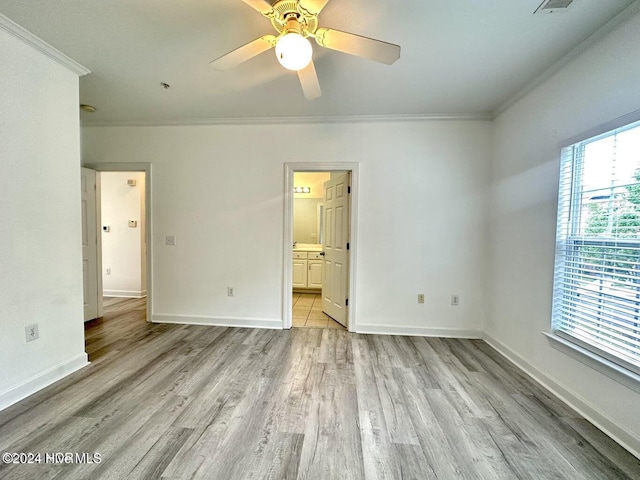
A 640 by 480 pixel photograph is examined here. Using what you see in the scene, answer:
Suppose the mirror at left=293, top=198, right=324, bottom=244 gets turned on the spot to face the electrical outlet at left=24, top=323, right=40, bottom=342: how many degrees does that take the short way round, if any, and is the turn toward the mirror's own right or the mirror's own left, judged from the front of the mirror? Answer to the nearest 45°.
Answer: approximately 45° to the mirror's own right

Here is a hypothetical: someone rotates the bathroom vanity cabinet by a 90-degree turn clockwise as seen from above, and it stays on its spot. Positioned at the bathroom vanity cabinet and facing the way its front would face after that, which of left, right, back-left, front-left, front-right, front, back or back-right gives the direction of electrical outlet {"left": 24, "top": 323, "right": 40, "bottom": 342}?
front-left

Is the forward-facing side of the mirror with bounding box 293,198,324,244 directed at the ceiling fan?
yes

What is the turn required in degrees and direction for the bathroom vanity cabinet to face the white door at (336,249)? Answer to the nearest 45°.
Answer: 0° — it already faces it

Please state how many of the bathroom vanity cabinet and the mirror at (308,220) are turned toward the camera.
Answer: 2

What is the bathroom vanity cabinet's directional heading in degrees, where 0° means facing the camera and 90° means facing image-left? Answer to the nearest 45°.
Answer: approximately 0°

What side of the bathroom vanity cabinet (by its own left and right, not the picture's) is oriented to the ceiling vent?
front

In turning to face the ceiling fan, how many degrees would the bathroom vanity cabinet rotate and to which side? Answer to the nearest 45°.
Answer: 0° — it already faces it

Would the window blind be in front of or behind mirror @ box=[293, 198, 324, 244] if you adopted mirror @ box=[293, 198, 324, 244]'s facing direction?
in front
